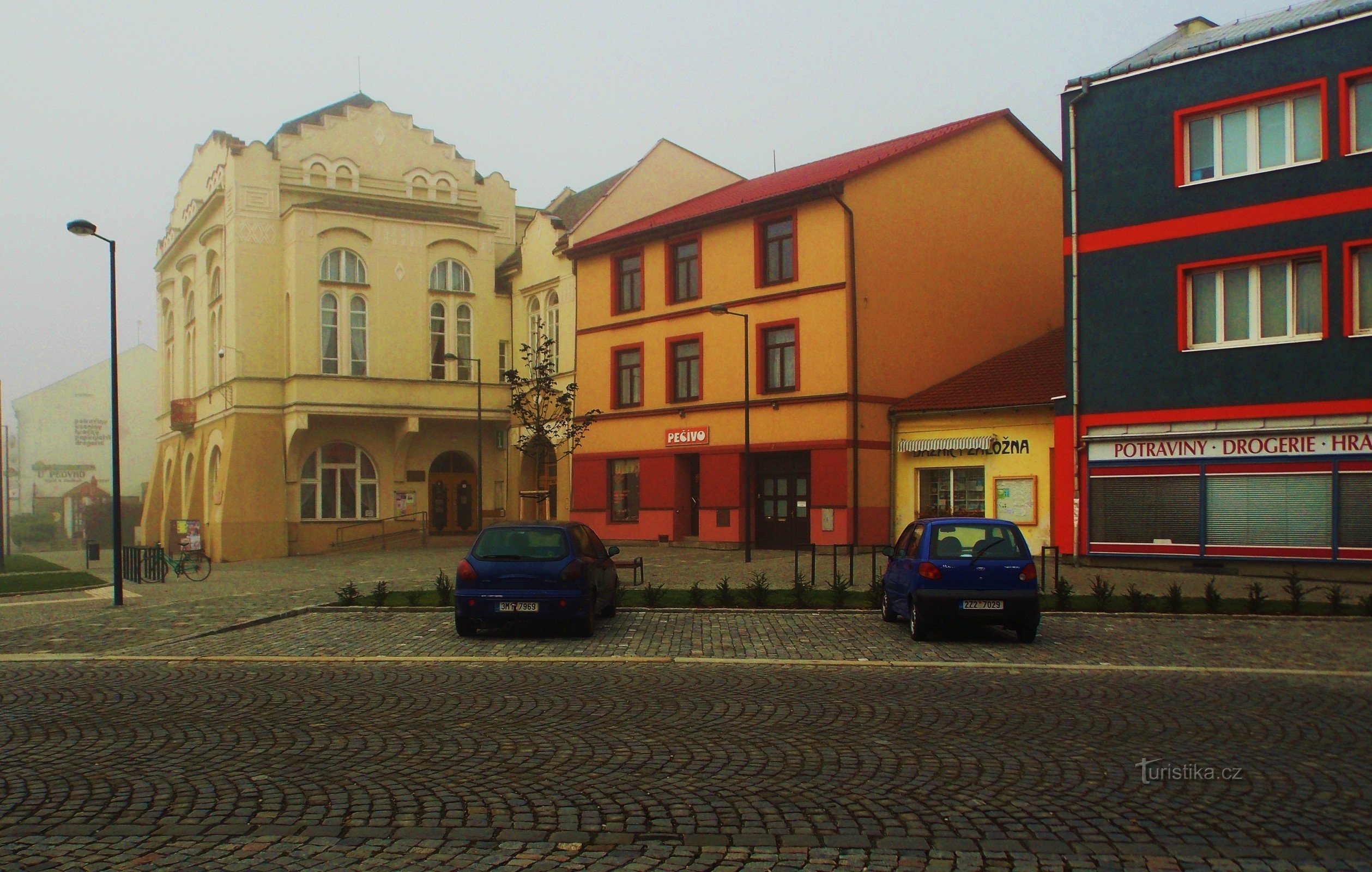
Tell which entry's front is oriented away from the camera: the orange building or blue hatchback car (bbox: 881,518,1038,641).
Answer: the blue hatchback car

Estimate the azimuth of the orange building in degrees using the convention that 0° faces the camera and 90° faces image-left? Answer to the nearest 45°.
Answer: approximately 45°

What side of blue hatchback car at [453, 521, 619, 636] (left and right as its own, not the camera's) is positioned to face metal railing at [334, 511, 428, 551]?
front

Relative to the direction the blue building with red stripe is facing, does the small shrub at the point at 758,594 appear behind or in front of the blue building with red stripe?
in front

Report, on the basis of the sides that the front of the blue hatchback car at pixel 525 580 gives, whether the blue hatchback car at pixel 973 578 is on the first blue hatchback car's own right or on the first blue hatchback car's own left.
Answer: on the first blue hatchback car's own right

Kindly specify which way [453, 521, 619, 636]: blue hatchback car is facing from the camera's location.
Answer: facing away from the viewer

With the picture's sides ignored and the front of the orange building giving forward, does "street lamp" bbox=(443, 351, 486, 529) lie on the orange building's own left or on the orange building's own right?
on the orange building's own right

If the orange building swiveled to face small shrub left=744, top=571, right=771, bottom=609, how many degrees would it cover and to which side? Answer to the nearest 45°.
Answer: approximately 45° to its left

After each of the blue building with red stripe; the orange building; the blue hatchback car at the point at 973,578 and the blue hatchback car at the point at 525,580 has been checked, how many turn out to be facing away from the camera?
2

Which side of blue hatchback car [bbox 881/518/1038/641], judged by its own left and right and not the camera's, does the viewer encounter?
back

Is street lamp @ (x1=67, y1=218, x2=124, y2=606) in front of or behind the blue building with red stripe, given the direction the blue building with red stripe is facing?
in front
